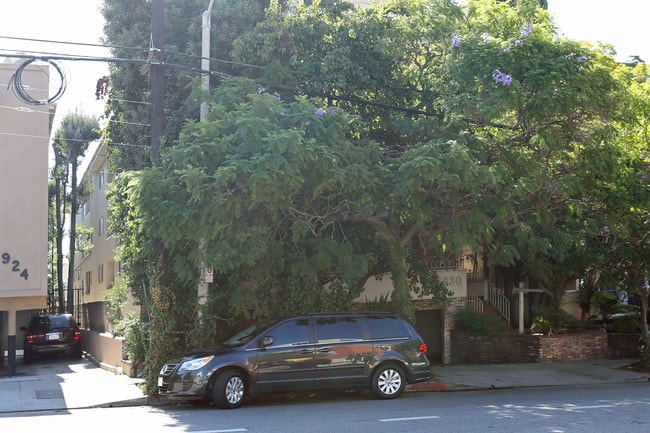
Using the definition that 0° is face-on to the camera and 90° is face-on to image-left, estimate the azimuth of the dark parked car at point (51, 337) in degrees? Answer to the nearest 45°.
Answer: approximately 180°

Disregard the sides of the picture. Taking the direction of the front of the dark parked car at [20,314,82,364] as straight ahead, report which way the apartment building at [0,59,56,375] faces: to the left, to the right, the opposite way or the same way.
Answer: the opposite way

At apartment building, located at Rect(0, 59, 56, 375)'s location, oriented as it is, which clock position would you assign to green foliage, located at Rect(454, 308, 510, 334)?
The green foliage is roughly at 9 o'clock from the apartment building.

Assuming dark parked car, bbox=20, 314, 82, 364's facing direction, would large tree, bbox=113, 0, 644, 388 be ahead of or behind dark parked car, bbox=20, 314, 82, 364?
behind

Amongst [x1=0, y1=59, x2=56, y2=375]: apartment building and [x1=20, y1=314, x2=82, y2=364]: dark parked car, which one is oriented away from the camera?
the dark parked car

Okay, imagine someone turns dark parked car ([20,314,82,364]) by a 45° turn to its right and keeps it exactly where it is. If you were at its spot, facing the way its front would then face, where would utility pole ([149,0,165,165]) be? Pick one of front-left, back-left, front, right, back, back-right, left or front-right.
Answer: back-right

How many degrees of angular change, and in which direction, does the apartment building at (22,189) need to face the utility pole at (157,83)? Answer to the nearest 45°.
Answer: approximately 45° to its left

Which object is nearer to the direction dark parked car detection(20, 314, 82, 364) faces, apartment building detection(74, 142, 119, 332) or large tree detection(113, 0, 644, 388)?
the apartment building

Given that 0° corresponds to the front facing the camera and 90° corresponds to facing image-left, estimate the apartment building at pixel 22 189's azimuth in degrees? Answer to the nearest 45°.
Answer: approximately 0°
